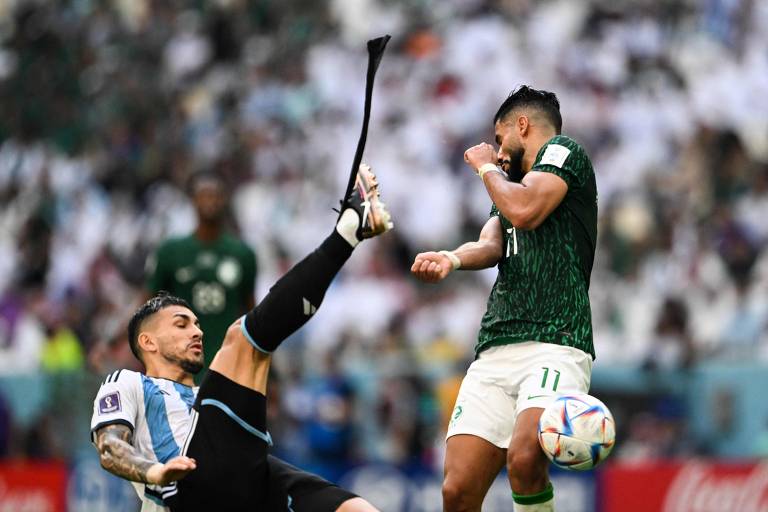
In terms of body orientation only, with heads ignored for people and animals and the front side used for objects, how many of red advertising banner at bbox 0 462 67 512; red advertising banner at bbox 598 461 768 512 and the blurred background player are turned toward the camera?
3

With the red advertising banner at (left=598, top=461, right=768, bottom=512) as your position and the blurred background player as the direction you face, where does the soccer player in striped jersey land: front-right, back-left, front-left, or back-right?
front-left

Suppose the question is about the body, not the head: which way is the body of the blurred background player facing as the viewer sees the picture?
toward the camera

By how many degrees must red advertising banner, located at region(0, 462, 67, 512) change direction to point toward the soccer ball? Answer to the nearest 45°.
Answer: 0° — it already faces it

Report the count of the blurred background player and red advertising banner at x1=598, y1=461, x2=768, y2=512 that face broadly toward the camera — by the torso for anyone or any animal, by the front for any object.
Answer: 2

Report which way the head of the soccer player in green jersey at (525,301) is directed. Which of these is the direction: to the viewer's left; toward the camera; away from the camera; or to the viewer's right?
to the viewer's left

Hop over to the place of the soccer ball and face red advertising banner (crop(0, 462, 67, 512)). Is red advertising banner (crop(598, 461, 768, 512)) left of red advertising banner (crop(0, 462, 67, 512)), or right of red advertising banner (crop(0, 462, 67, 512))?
right

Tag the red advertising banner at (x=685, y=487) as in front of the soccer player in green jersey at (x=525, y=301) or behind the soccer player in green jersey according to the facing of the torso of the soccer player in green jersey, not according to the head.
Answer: behind

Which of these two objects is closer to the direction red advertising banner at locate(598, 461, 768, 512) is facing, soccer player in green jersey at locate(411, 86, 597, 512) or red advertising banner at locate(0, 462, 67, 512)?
the soccer player in green jersey

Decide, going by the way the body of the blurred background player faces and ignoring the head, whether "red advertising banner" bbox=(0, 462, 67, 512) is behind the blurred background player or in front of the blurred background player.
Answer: behind

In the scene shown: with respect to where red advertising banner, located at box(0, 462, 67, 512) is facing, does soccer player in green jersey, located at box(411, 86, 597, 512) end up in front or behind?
in front

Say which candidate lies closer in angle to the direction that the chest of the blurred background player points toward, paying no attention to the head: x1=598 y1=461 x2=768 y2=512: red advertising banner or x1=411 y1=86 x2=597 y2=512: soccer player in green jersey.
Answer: the soccer player in green jersey

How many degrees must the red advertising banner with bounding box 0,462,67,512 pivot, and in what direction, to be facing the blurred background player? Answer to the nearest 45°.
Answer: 0° — it already faces them

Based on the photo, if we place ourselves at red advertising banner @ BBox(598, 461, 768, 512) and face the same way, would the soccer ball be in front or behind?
in front

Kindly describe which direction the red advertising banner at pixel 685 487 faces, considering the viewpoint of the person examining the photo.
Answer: facing the viewer

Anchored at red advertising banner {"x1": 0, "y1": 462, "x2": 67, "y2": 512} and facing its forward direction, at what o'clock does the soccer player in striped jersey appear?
The soccer player in striped jersey is roughly at 12 o'clock from the red advertising banner.
